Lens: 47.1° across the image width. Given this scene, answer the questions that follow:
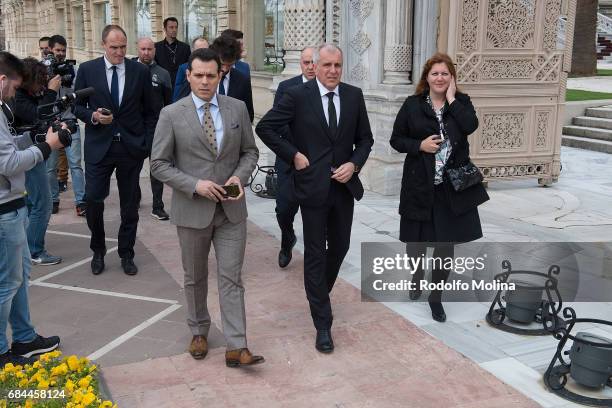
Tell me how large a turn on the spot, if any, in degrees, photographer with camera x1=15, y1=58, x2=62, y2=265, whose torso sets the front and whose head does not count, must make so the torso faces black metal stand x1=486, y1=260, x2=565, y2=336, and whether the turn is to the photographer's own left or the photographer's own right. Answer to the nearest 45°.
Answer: approximately 45° to the photographer's own right

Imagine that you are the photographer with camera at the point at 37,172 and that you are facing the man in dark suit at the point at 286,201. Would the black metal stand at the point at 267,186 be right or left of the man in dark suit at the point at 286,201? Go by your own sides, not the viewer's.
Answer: left

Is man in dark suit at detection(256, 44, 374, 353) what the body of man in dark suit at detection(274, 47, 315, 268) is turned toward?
yes

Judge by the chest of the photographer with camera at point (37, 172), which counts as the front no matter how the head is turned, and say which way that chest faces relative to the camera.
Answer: to the viewer's right

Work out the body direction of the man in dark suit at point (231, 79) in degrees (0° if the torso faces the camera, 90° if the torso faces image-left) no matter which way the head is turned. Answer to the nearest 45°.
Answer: approximately 0°

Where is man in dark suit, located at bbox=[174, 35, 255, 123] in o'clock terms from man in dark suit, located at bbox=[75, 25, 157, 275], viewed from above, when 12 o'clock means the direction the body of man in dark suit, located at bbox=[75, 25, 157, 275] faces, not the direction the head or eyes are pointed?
man in dark suit, located at bbox=[174, 35, 255, 123] is roughly at 8 o'clock from man in dark suit, located at bbox=[75, 25, 157, 275].

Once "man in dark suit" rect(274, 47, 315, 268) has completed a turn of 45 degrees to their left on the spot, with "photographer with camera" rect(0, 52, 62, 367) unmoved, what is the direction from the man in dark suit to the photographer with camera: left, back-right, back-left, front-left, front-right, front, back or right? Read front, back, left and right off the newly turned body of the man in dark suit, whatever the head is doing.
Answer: right

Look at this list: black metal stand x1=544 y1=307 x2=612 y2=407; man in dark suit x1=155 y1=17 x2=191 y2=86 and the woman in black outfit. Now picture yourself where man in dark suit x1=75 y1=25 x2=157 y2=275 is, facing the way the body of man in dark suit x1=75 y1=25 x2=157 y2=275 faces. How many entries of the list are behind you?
1

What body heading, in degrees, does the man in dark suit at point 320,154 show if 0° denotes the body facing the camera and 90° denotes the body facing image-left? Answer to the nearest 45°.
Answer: approximately 0°

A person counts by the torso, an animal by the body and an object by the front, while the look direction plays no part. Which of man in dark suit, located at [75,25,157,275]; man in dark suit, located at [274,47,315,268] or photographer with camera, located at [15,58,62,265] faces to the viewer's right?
the photographer with camera

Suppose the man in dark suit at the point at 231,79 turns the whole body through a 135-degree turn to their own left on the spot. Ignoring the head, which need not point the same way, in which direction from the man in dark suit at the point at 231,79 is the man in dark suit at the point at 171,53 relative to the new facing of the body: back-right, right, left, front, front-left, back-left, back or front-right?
front-left

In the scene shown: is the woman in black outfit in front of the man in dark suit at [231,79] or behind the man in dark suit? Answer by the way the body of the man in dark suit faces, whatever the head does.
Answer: in front

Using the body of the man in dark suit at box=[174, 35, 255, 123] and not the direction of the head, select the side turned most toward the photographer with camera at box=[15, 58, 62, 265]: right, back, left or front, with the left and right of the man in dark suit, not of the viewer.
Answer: right
